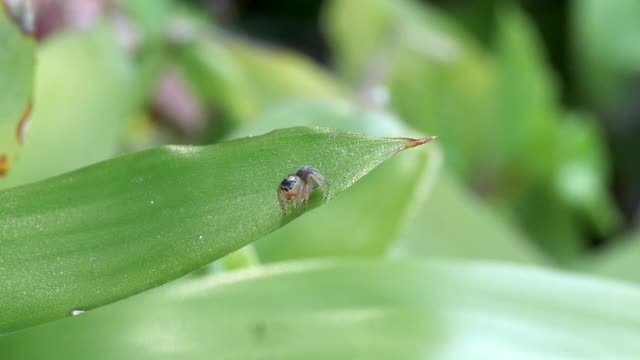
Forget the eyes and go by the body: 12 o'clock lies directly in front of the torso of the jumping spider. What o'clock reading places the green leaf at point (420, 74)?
The green leaf is roughly at 5 o'clock from the jumping spider.

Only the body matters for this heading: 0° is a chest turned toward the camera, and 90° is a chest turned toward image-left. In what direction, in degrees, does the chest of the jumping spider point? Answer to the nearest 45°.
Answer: approximately 45°

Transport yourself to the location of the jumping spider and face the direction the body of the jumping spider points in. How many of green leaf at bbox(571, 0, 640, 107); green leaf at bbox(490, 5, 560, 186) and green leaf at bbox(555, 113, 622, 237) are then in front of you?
0

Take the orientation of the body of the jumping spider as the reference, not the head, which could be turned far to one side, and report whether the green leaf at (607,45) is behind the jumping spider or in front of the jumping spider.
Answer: behind
